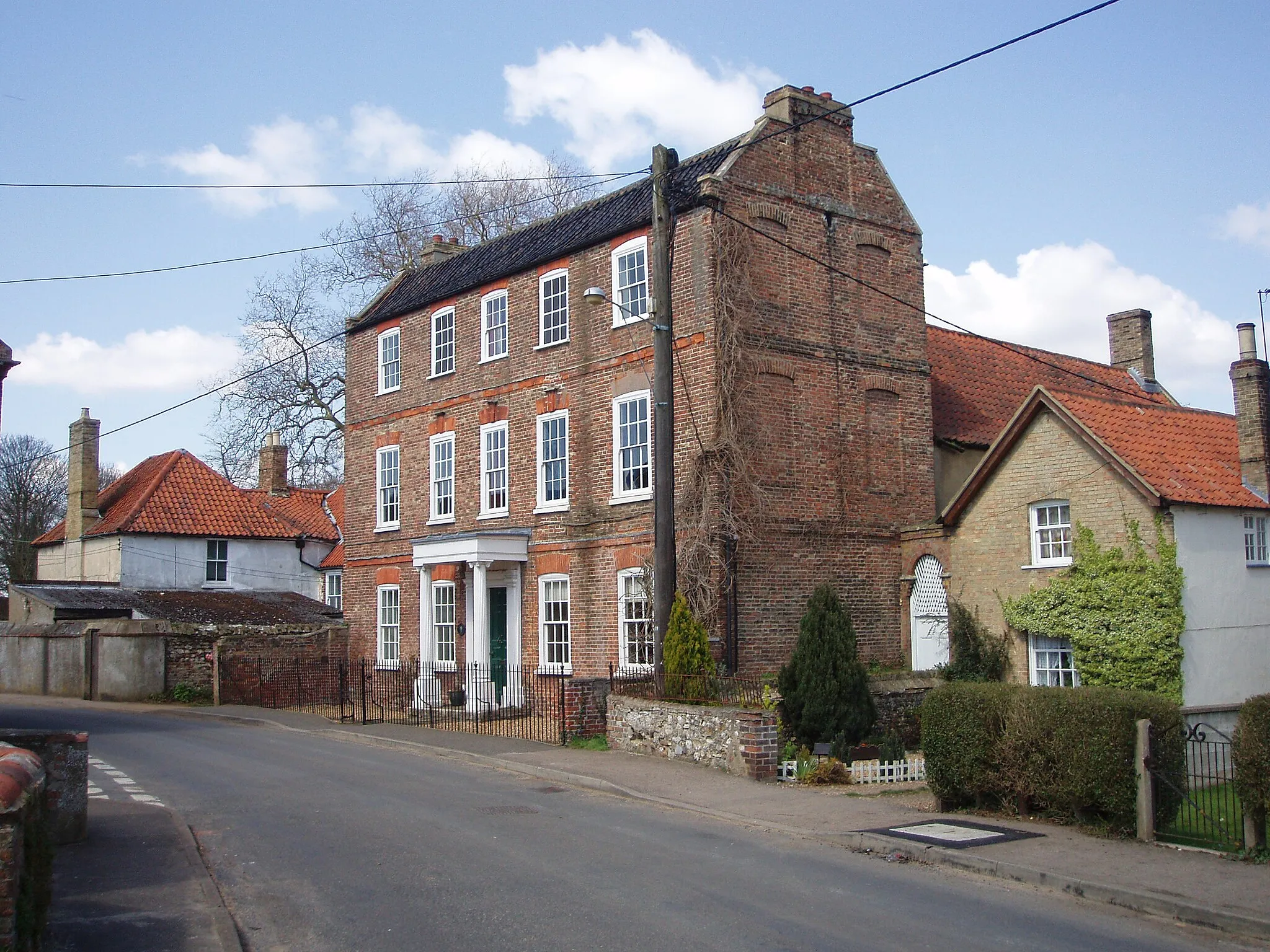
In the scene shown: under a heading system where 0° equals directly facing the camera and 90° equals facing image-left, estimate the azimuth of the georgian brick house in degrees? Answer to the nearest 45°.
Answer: approximately 45°

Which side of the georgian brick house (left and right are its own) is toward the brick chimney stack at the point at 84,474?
right

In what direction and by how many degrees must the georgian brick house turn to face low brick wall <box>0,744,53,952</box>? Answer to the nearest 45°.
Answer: approximately 45° to its left

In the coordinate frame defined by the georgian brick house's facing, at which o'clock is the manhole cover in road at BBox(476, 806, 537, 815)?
The manhole cover in road is roughly at 11 o'clock from the georgian brick house.

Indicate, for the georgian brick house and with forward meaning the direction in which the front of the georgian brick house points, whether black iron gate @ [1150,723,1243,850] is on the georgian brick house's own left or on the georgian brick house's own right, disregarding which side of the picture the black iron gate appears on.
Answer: on the georgian brick house's own left

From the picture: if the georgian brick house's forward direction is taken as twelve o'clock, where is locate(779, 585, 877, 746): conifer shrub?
The conifer shrub is roughly at 10 o'clock from the georgian brick house.
